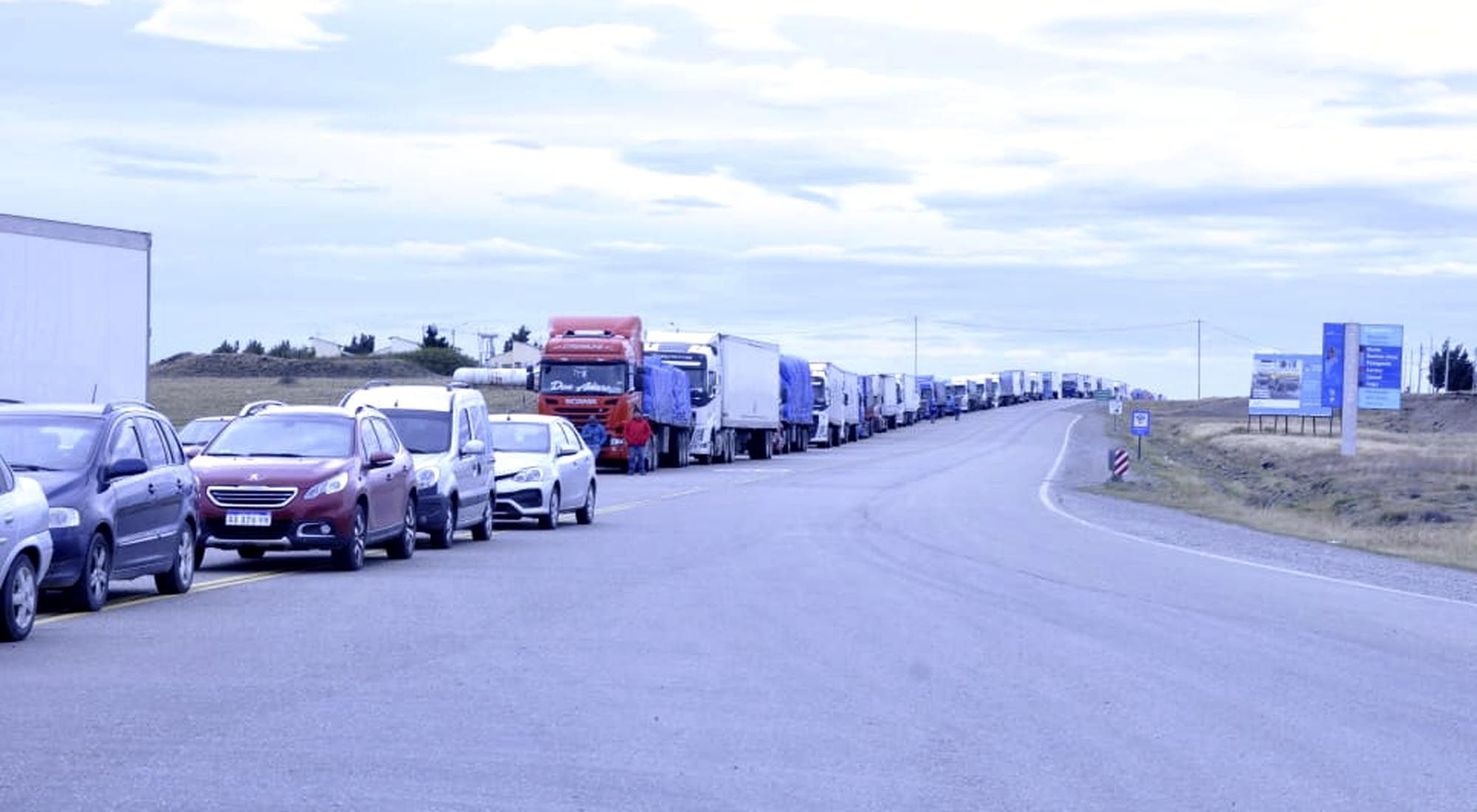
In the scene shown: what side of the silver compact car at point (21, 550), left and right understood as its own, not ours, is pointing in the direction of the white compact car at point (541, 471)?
back

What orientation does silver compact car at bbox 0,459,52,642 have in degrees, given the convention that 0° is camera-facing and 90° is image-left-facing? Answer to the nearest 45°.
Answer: approximately 45°

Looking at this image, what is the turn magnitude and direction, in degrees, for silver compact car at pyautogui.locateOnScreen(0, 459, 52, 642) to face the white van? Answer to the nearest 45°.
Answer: approximately 180°

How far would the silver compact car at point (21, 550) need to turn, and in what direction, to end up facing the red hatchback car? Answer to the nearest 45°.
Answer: approximately 180°

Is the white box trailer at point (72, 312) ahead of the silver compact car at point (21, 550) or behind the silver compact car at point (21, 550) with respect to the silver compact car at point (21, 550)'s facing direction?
behind
